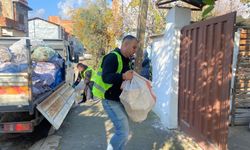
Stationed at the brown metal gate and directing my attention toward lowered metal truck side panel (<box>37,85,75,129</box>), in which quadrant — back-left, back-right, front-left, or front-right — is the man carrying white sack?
front-left

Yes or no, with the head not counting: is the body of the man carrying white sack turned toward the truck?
no

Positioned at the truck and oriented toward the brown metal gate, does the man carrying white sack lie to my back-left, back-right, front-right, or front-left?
front-right

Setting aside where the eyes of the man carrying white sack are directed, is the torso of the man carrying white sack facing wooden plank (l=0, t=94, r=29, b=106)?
no

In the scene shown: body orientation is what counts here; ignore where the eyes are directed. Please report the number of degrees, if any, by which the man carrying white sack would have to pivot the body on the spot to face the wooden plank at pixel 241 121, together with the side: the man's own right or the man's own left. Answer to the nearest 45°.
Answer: approximately 45° to the man's own left

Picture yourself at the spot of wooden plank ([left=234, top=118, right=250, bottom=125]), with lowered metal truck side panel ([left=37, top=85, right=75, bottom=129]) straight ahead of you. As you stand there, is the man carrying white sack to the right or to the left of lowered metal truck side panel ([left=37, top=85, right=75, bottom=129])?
left
